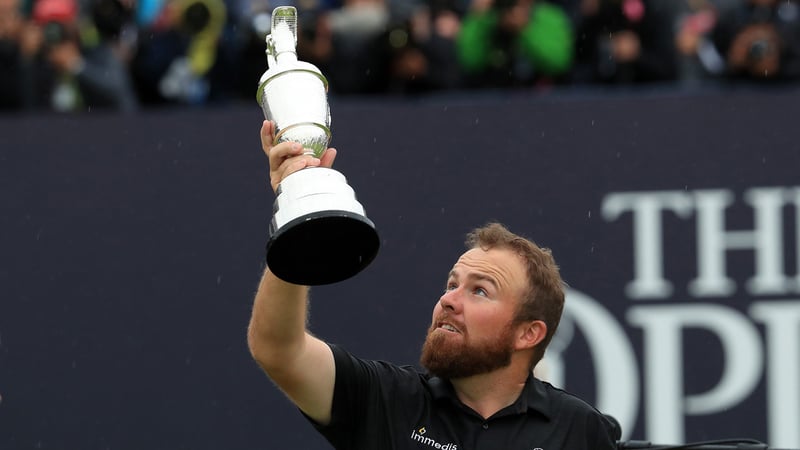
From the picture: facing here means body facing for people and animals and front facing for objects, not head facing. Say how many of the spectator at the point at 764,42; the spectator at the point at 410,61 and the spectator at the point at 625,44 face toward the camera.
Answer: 3

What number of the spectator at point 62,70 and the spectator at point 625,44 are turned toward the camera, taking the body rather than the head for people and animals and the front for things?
2

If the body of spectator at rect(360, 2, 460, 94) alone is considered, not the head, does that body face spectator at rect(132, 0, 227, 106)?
no

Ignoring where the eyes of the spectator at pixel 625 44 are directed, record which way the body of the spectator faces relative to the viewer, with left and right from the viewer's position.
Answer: facing the viewer

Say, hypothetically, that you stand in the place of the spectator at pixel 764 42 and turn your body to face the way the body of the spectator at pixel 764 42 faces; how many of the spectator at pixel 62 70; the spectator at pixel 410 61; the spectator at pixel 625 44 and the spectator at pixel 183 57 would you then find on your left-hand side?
0

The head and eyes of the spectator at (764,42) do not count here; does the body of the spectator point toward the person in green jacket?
no

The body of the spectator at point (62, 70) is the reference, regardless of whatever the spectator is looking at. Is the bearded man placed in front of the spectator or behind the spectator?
in front

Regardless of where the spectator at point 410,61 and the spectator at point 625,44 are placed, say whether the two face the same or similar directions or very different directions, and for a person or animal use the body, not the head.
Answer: same or similar directions

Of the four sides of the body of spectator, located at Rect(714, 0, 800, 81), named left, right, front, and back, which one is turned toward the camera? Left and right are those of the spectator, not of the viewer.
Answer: front

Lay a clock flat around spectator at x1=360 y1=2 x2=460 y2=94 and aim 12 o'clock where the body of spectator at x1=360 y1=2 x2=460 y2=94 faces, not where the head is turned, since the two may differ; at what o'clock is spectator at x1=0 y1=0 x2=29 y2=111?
spectator at x1=0 y1=0 x2=29 y2=111 is roughly at 3 o'clock from spectator at x1=360 y1=2 x2=460 y2=94.

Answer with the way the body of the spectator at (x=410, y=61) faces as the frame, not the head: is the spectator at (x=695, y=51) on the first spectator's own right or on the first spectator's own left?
on the first spectator's own left

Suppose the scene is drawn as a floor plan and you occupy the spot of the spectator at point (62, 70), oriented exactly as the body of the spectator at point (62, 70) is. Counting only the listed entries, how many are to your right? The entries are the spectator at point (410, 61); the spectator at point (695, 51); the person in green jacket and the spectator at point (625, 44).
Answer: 0

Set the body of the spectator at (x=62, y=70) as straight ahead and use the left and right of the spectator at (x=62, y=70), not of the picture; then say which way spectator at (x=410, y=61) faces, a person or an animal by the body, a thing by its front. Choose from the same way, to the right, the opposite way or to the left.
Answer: the same way

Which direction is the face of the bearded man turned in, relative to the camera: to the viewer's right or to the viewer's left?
to the viewer's left

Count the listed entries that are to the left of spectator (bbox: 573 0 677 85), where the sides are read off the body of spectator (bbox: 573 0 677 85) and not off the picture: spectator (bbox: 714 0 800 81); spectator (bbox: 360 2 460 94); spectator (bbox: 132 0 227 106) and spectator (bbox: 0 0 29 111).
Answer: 1

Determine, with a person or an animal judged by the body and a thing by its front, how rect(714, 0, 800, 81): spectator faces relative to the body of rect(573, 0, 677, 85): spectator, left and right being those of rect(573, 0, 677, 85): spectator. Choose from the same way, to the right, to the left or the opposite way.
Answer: the same way

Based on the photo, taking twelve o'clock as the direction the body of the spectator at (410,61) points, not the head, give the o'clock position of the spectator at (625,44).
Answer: the spectator at (625,44) is roughly at 9 o'clock from the spectator at (410,61).

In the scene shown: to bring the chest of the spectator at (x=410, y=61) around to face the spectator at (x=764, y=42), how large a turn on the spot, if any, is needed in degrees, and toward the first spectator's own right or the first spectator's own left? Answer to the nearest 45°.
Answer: approximately 90° to the first spectator's own left

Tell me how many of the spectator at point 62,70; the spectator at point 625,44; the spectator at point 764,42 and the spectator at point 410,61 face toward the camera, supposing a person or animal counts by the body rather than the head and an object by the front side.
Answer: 4

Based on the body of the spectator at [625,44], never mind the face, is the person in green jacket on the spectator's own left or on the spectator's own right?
on the spectator's own right
